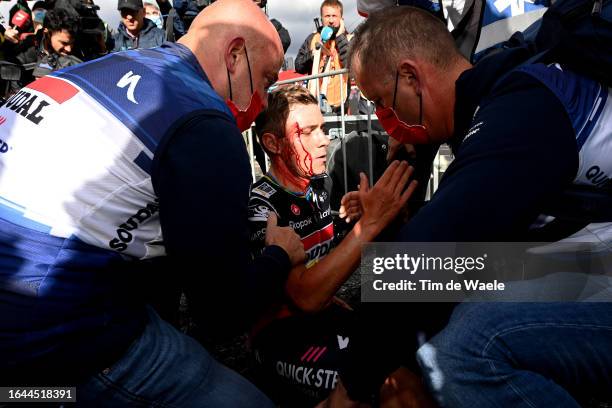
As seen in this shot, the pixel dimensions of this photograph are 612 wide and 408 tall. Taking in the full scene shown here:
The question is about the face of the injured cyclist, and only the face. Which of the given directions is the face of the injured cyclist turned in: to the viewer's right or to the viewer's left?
to the viewer's right

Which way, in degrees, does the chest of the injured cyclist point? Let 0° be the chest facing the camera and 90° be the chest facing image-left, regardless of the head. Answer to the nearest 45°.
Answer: approximately 315°

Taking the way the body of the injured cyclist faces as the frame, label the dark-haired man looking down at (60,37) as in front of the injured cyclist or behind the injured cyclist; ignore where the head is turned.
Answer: behind
